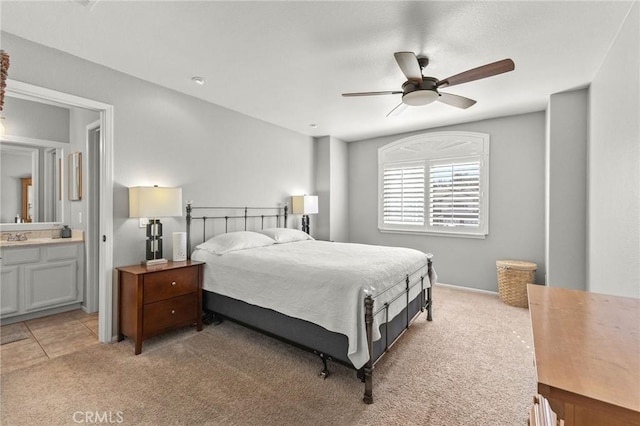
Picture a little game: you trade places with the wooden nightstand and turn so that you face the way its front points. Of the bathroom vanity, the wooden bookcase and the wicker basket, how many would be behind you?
1

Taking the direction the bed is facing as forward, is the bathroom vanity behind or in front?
behind

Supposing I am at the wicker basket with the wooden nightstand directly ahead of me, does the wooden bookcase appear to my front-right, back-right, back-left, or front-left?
front-left

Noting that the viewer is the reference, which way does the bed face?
facing the viewer and to the right of the viewer

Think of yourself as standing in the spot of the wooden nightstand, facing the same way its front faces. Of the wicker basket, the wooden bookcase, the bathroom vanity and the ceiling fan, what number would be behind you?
1

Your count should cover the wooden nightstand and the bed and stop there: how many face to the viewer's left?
0

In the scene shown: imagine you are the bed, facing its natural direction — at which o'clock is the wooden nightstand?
The wooden nightstand is roughly at 5 o'clock from the bed.
